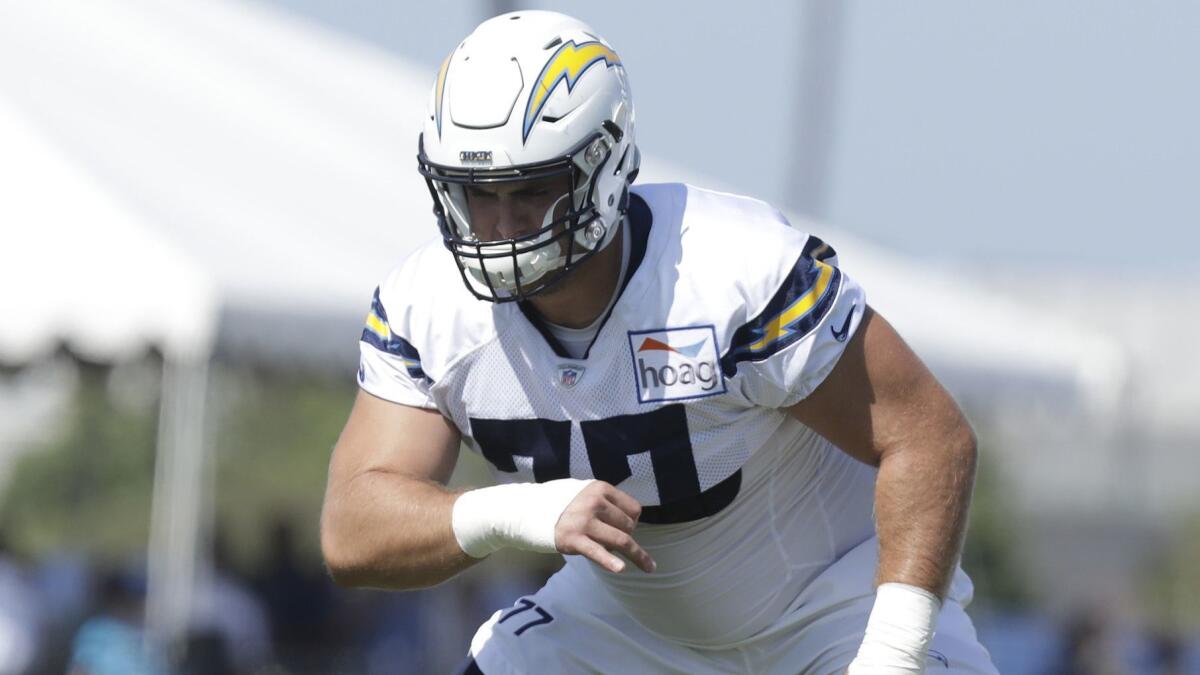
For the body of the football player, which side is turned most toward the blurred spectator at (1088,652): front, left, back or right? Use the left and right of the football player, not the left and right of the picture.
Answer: back

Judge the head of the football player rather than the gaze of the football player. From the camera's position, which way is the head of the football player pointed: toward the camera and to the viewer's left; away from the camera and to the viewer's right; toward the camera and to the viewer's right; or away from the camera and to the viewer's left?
toward the camera and to the viewer's left

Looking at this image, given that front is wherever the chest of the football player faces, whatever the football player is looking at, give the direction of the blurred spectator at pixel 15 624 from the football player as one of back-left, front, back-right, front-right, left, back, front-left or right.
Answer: right

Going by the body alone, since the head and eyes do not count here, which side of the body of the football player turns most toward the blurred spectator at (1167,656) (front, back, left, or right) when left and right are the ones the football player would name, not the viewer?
back

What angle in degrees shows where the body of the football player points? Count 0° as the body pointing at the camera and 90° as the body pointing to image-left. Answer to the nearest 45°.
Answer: approximately 45°
